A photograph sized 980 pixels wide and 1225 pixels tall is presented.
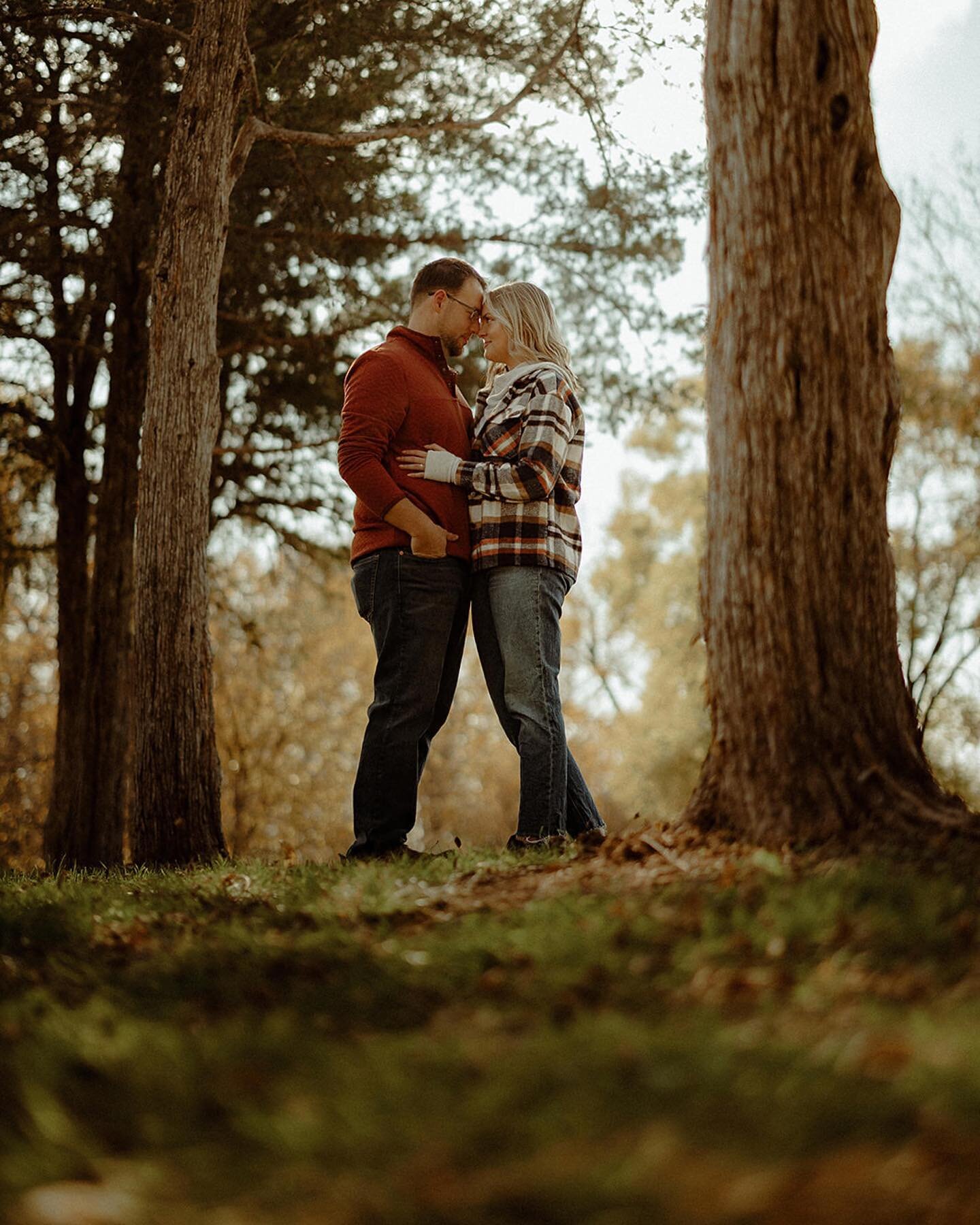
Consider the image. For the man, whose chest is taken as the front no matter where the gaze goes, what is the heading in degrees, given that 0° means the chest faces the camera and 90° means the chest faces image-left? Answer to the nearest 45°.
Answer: approximately 270°

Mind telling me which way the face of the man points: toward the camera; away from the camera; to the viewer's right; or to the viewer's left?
to the viewer's right

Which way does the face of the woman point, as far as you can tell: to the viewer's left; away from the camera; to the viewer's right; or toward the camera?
to the viewer's left

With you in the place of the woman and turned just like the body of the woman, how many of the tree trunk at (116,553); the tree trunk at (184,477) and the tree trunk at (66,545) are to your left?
0

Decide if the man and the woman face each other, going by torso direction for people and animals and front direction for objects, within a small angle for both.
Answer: yes

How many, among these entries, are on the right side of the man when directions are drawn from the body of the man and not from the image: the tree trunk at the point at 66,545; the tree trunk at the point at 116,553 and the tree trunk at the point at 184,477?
0

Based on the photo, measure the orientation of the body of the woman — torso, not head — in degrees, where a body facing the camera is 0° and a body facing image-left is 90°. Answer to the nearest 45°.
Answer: approximately 90°

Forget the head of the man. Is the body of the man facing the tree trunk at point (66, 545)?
no

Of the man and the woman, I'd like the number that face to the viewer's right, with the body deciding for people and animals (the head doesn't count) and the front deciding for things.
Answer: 1

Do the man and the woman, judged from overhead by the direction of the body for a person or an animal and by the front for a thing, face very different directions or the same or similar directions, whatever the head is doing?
very different directions
